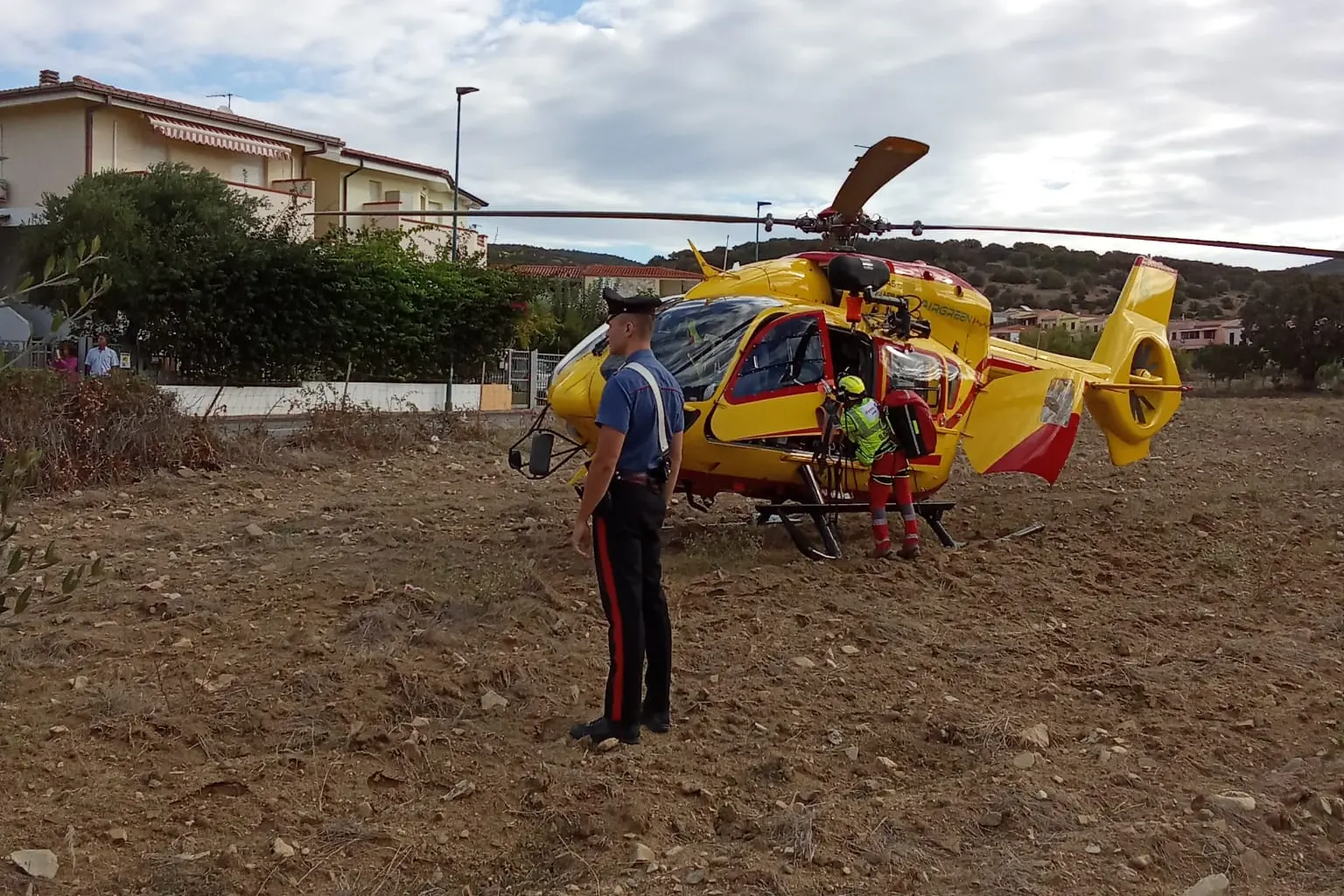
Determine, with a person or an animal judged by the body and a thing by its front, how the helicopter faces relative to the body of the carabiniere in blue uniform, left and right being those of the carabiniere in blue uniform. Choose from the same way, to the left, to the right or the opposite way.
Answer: to the left

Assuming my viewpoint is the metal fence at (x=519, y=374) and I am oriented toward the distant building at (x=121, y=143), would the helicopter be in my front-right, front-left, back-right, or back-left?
back-left

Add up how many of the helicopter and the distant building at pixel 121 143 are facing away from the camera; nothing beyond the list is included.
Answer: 0

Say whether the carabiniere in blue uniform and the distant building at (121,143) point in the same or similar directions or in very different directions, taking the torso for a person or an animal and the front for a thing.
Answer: very different directions

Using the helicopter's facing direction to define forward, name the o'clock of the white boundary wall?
The white boundary wall is roughly at 3 o'clock from the helicopter.

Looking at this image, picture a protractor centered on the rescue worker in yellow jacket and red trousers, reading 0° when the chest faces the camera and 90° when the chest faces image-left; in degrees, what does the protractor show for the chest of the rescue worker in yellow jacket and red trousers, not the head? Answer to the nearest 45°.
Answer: approximately 135°

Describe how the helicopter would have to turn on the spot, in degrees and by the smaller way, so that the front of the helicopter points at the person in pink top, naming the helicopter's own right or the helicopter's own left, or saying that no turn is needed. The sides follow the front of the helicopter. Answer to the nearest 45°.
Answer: approximately 45° to the helicopter's own right

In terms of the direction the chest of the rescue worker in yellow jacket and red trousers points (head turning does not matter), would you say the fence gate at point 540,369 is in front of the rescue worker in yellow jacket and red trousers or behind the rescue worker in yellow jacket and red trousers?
in front

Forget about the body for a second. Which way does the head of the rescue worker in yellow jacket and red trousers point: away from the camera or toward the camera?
away from the camera

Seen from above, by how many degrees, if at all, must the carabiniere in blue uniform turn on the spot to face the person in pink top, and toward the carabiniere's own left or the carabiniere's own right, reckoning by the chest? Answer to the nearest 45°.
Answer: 0° — they already face them

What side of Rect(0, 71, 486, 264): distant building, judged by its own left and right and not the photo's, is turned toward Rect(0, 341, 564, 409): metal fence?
front

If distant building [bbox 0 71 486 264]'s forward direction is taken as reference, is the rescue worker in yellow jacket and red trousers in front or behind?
in front
